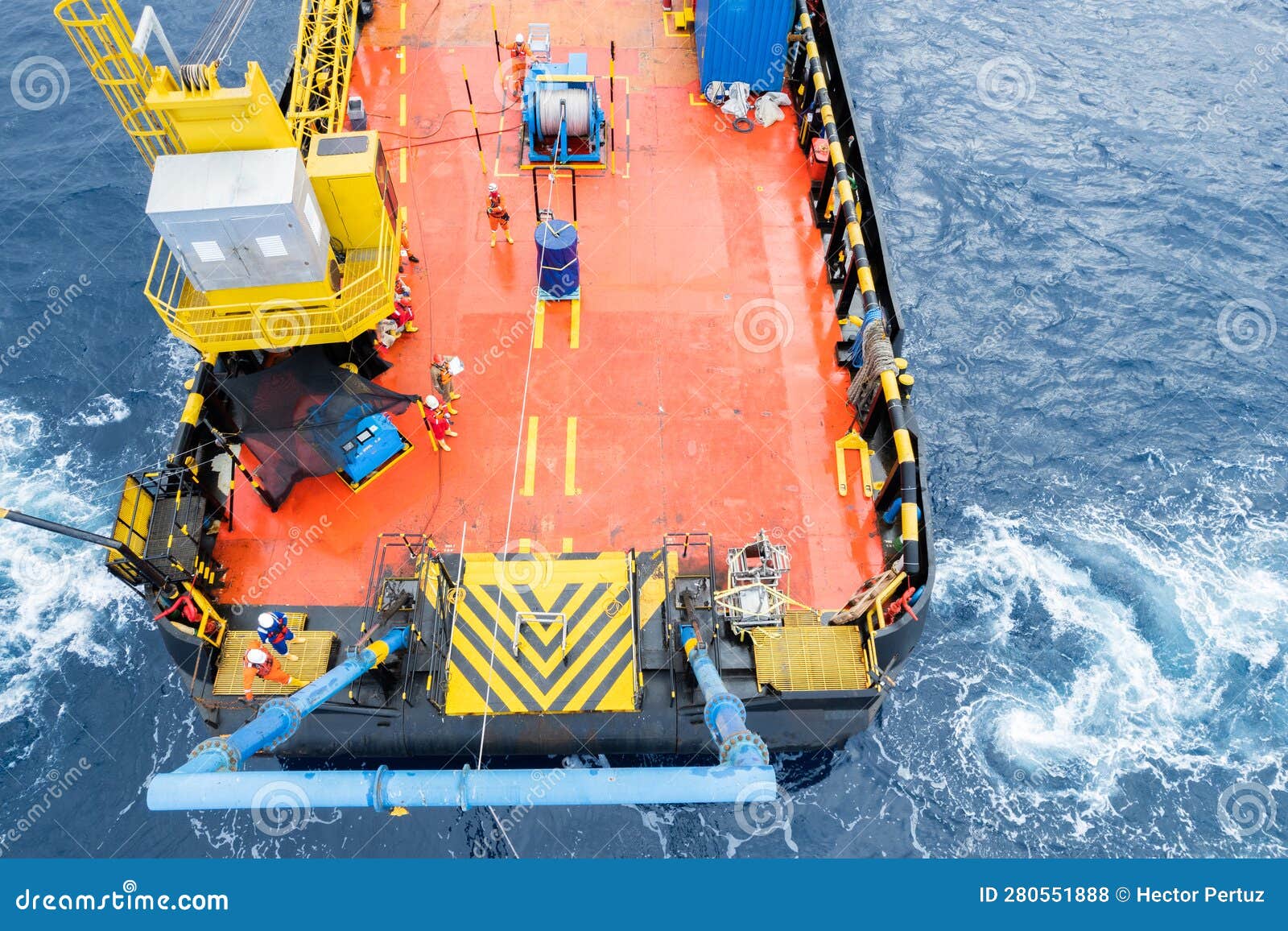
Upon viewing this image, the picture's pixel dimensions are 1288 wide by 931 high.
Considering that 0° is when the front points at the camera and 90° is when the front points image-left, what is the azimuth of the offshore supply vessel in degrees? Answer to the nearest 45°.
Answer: approximately 180°

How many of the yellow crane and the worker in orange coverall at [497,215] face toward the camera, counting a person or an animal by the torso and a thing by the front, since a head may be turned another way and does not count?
1

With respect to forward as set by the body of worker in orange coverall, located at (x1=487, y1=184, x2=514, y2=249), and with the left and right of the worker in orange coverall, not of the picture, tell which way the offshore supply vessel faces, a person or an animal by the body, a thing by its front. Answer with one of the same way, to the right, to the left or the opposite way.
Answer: the opposite way

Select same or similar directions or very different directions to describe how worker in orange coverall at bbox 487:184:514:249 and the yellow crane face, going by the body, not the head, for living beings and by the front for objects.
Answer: very different directions

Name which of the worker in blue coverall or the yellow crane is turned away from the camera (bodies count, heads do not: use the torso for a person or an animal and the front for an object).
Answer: the yellow crane

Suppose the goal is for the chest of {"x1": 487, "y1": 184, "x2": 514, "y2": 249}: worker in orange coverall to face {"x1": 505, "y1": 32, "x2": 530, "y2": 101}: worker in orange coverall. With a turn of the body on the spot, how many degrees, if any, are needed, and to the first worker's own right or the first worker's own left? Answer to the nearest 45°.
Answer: approximately 180°

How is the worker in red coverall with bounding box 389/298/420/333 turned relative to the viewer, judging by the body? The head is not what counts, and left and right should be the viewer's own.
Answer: facing the viewer and to the right of the viewer

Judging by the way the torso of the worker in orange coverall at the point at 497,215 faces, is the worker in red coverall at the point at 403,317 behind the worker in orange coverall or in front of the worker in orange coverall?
in front
